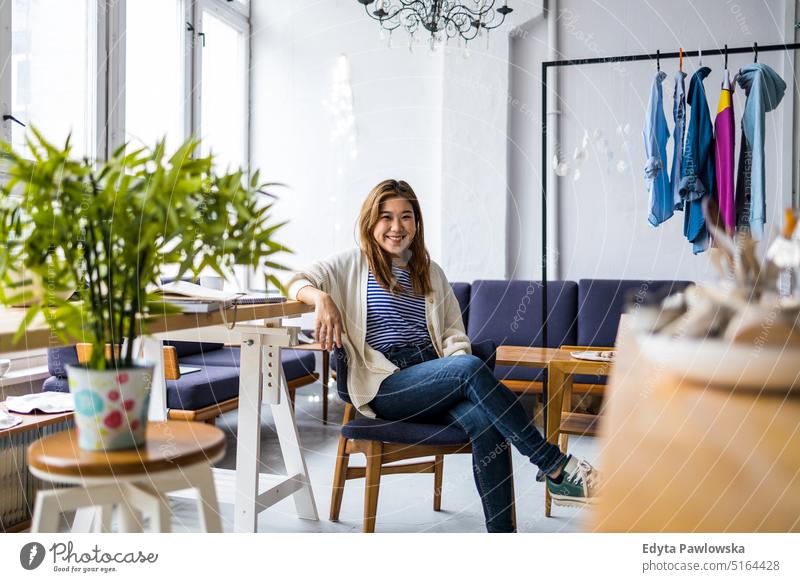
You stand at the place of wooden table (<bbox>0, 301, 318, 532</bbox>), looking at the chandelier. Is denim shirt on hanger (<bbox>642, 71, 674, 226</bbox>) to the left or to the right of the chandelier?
right

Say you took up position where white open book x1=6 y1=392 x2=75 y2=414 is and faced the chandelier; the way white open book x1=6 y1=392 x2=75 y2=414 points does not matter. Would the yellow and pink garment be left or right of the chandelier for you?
right

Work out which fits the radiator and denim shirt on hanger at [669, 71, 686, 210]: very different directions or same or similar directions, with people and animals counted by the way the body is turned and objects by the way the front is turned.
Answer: very different directions

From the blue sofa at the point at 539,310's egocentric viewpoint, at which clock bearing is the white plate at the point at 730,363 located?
The white plate is roughly at 12 o'clock from the blue sofa.

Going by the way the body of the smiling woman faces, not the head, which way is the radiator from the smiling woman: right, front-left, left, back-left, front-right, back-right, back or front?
back-right

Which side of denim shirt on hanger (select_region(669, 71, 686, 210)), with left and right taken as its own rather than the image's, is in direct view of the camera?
left

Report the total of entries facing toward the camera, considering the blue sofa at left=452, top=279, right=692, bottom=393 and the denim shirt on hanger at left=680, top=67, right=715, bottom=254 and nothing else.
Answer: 1

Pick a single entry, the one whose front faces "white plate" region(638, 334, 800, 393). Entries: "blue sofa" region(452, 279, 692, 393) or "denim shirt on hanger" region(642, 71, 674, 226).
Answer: the blue sofa

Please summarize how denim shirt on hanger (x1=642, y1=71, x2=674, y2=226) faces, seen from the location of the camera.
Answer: facing to the left of the viewer

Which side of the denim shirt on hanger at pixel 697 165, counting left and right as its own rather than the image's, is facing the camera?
left
